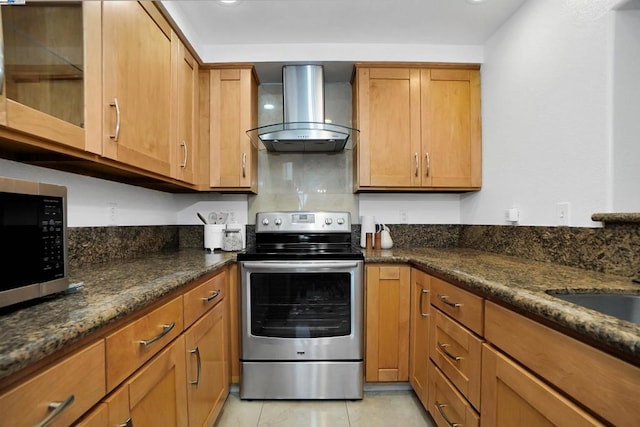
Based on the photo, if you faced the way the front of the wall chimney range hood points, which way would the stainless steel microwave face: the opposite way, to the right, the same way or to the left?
to the left

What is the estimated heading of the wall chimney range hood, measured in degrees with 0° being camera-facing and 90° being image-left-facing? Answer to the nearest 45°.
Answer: approximately 0°

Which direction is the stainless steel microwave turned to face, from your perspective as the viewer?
facing the viewer and to the right of the viewer

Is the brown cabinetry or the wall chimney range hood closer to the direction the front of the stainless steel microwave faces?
the brown cabinetry

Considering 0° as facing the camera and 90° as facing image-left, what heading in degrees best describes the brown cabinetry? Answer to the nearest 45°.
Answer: approximately 45°

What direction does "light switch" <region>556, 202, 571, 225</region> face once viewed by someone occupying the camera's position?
facing the viewer and to the left of the viewer

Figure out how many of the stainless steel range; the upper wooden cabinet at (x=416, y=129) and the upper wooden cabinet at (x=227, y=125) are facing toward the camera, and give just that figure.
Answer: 3

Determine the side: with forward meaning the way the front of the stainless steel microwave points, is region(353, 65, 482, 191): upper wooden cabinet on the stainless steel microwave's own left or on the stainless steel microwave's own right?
on the stainless steel microwave's own left

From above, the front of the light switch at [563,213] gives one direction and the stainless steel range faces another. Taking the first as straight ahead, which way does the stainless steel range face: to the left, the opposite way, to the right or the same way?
to the left

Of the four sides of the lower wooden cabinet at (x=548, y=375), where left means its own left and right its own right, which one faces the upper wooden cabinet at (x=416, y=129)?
right

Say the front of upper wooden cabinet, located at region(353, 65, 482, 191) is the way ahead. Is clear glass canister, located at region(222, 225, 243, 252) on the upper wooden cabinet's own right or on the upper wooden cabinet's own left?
on the upper wooden cabinet's own right
